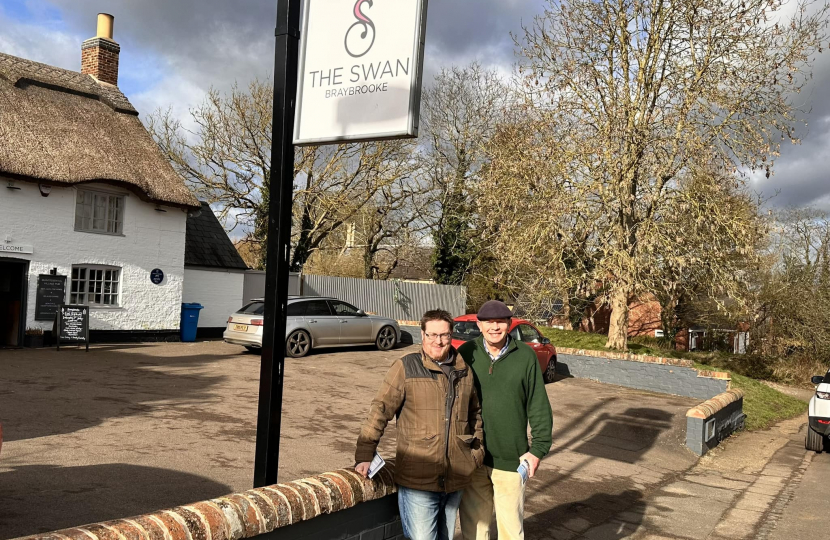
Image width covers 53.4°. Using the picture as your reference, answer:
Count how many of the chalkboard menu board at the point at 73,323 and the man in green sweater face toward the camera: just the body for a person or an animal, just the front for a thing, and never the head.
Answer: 2

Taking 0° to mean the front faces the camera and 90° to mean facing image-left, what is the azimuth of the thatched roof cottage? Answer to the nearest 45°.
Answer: approximately 315°

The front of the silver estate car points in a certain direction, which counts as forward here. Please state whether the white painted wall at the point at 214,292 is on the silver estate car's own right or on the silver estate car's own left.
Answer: on the silver estate car's own left

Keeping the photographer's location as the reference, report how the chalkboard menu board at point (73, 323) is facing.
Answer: facing the viewer

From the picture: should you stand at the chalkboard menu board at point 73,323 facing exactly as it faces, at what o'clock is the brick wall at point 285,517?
The brick wall is roughly at 12 o'clock from the chalkboard menu board.

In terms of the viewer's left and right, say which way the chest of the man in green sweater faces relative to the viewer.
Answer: facing the viewer

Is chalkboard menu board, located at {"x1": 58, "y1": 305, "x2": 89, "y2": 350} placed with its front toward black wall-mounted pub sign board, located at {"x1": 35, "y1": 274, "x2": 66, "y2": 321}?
no

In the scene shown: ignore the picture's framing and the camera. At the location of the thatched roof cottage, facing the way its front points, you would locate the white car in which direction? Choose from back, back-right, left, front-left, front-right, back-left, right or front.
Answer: front

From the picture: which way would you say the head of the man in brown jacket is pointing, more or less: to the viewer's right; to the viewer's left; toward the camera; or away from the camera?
toward the camera

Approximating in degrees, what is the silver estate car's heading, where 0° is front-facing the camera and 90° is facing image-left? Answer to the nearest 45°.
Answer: approximately 225°

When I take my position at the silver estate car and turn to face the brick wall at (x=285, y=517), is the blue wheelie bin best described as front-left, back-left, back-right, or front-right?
back-right

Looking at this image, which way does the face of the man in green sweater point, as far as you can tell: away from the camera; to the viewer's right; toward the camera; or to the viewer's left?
toward the camera
